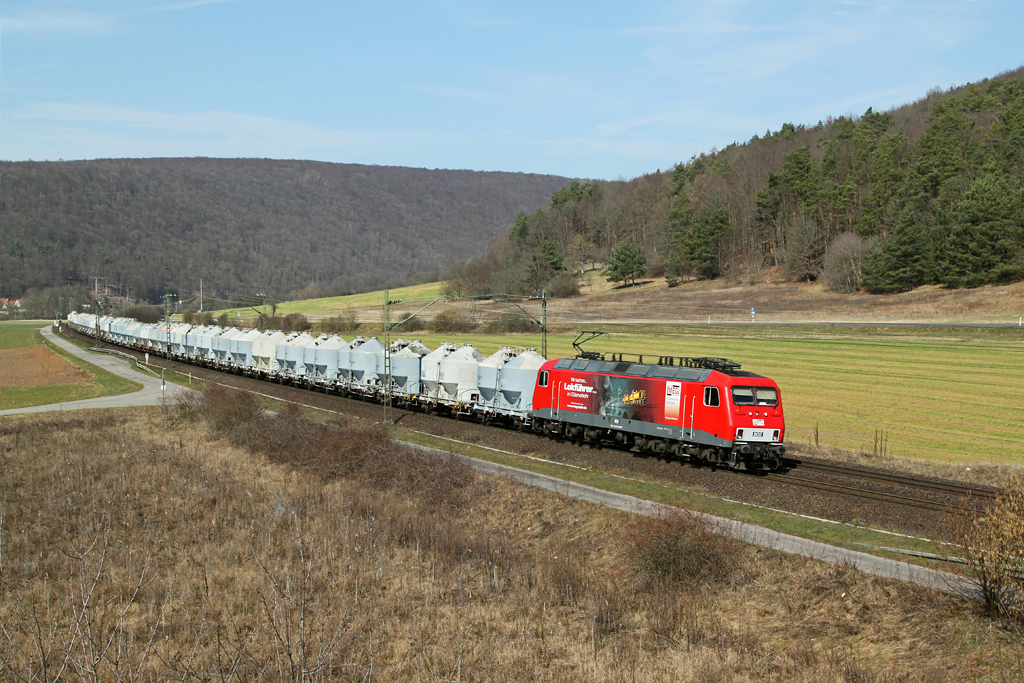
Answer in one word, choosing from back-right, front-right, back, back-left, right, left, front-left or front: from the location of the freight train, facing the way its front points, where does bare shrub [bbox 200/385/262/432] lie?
back

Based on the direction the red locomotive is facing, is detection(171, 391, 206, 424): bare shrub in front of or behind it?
behind

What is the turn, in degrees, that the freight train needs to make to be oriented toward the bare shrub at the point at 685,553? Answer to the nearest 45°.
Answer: approximately 45° to its right

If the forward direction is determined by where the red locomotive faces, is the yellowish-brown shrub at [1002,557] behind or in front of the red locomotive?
in front

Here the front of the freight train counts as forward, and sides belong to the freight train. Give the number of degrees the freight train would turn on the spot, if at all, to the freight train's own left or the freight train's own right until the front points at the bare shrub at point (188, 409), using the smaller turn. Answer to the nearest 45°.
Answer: approximately 180°

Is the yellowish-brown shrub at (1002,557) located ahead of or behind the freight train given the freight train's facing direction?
ahead

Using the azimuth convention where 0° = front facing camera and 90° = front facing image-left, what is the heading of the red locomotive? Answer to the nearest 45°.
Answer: approximately 315°

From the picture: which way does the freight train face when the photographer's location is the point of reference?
facing the viewer and to the right of the viewer
